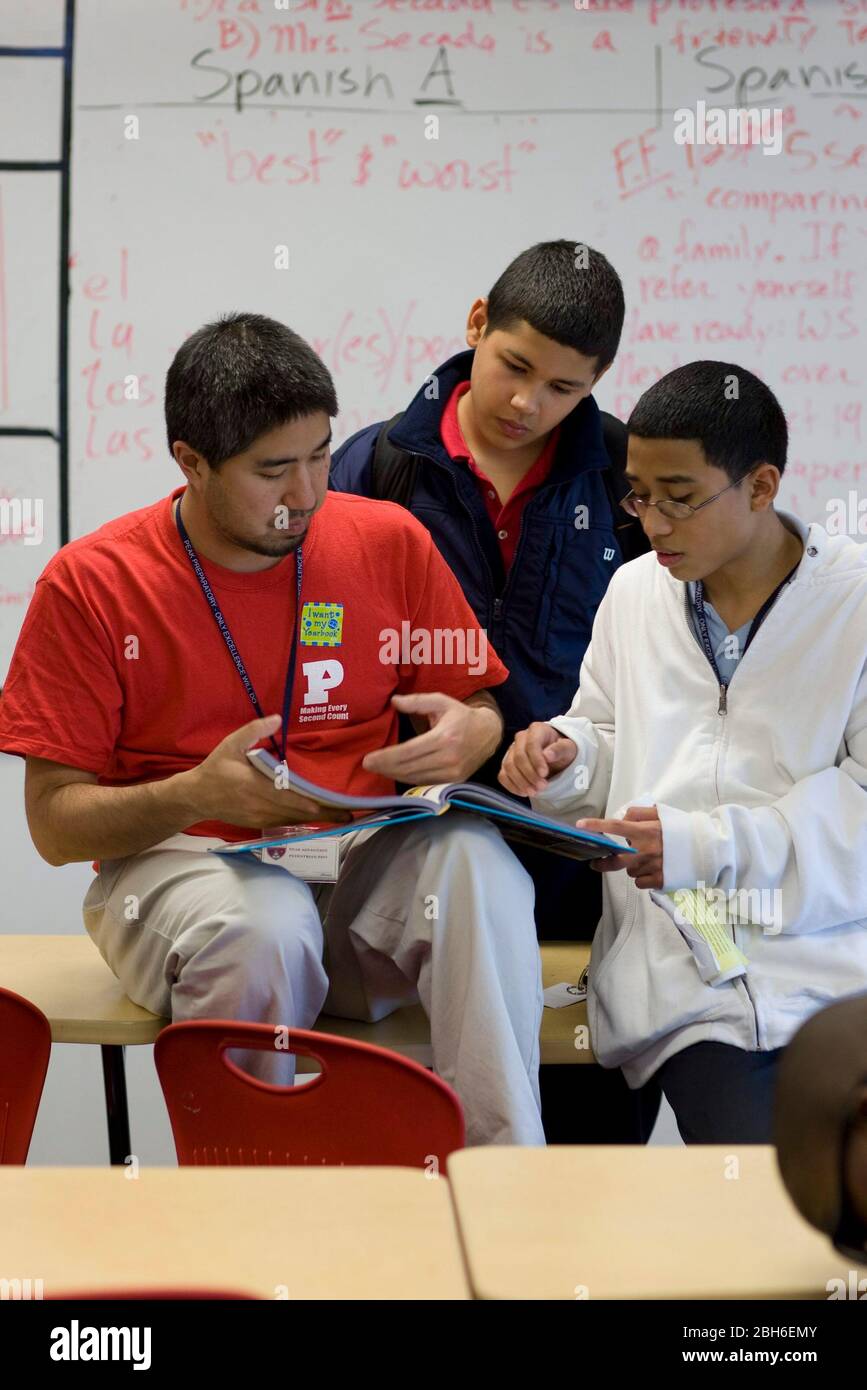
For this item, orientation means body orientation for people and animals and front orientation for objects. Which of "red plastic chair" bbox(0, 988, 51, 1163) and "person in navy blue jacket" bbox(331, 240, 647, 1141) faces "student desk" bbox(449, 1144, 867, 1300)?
the person in navy blue jacket

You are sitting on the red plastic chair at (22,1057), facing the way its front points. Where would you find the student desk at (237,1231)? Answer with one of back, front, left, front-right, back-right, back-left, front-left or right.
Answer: back

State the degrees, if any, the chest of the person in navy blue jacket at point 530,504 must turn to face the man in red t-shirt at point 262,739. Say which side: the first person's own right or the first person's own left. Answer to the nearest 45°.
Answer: approximately 45° to the first person's own right

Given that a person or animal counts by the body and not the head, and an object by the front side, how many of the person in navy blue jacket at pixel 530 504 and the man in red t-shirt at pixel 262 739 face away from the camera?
0

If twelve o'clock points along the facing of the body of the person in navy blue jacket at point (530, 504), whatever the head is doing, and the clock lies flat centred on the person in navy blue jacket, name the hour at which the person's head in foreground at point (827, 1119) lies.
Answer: The person's head in foreground is roughly at 12 o'clock from the person in navy blue jacket.

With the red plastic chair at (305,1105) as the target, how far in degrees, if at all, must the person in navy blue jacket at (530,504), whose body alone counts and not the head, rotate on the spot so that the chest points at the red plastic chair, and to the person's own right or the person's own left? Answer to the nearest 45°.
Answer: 0° — they already face it

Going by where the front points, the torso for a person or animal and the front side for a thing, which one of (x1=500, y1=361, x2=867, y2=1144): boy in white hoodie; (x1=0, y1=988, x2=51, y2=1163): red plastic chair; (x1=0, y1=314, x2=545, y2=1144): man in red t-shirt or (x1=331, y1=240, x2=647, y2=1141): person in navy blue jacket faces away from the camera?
the red plastic chair

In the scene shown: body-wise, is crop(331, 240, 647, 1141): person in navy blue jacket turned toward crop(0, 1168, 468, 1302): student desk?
yes

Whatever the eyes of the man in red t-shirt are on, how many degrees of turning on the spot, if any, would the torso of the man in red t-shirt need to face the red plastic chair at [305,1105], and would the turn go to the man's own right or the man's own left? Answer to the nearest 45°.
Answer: approximately 45° to the man's own right

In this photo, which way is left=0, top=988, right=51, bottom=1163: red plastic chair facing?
away from the camera

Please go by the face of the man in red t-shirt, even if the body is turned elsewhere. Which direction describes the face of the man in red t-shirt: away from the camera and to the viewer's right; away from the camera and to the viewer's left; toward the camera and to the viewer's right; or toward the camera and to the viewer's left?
toward the camera and to the viewer's right

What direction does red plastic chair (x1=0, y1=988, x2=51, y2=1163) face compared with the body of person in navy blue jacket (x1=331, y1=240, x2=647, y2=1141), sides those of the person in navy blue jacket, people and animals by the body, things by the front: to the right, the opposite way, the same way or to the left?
the opposite way
